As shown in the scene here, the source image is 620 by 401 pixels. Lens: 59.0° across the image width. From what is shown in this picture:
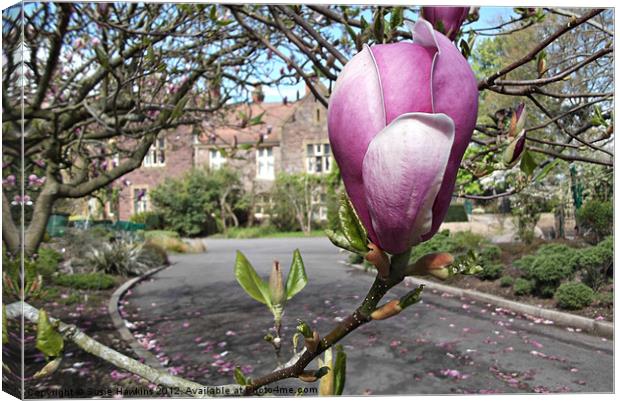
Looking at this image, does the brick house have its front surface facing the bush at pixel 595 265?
yes

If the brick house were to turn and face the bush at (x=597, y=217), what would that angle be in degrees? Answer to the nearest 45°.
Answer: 0° — it already faces it

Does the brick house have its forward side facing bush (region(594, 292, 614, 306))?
yes

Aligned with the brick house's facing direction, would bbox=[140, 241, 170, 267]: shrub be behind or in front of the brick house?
in front

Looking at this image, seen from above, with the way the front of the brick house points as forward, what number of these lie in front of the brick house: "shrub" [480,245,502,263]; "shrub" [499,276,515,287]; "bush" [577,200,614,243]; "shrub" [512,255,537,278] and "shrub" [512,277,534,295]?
5

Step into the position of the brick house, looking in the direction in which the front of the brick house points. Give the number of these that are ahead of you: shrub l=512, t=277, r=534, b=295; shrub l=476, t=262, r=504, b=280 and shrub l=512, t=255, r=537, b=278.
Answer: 3

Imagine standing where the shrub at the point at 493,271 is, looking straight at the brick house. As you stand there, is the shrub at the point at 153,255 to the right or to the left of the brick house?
left

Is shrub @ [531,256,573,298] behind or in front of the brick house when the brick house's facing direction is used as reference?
in front

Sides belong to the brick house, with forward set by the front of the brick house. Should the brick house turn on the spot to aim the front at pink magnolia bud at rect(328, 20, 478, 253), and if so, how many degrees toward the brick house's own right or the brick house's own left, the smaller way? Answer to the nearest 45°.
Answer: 0° — it already faces it

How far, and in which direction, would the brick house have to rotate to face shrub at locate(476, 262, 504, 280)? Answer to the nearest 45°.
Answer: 0° — it already faces it

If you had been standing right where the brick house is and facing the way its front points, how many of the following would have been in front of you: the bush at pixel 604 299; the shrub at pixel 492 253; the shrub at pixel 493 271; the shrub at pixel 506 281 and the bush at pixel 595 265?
5

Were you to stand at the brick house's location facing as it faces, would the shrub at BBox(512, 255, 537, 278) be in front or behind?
in front

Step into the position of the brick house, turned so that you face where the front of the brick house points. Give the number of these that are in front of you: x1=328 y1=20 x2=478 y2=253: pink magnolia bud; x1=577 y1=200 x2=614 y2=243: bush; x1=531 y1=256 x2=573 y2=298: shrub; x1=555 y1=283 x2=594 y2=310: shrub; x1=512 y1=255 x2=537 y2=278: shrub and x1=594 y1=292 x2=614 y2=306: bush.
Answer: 6

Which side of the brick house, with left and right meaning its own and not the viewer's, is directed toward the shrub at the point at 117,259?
front

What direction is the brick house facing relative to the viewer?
toward the camera

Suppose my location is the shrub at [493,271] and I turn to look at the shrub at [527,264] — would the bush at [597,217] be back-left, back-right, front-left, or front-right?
front-left
